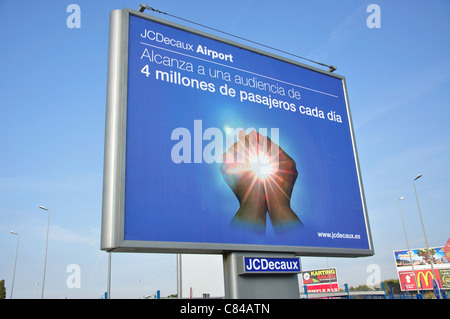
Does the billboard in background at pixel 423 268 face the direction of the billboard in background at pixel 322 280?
no

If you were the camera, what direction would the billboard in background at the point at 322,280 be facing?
facing the viewer

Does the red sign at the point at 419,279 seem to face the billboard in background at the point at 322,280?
no

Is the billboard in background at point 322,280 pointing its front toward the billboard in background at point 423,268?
no

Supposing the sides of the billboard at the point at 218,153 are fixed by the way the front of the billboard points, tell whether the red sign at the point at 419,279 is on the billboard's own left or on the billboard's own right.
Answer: on the billboard's own left

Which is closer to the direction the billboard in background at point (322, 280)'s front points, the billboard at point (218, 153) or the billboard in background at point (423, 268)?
the billboard

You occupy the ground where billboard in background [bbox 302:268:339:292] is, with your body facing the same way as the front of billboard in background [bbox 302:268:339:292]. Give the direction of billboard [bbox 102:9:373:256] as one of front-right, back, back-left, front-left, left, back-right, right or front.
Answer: front

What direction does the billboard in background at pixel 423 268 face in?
toward the camera

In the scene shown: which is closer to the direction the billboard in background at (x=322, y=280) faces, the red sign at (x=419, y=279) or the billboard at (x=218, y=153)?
the billboard

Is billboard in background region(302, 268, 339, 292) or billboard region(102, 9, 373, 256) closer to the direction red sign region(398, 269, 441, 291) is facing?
the billboard

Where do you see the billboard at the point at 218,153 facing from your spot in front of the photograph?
facing the viewer and to the right of the viewer

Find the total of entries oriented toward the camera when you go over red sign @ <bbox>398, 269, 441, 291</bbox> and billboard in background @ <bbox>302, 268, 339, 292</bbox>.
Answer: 2

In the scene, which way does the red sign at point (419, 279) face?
toward the camera

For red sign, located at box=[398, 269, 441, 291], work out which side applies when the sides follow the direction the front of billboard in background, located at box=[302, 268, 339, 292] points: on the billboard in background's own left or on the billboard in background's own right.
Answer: on the billboard in background's own left

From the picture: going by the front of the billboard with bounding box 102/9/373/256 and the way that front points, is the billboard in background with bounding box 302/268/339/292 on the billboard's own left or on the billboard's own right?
on the billboard's own left

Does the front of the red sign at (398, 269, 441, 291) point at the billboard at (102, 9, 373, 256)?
yes

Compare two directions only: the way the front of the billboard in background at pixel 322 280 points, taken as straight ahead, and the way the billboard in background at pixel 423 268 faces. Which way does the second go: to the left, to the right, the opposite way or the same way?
the same way

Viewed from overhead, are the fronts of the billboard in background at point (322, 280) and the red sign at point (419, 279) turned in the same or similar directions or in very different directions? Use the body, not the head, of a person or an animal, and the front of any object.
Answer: same or similar directions
